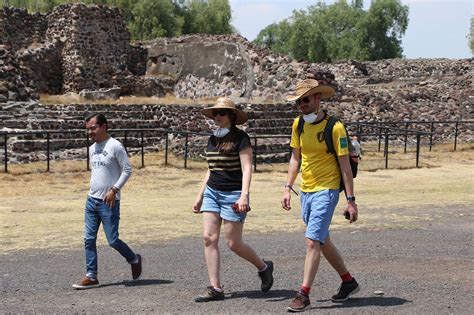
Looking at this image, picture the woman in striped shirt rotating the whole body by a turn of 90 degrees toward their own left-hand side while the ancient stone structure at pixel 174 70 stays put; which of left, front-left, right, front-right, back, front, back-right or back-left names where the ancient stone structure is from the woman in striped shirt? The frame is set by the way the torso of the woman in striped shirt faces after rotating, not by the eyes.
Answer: back-left

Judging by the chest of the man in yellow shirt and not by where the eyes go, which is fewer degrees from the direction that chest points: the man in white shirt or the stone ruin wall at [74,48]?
the man in white shirt

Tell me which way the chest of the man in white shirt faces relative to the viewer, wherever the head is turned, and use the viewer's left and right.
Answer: facing the viewer and to the left of the viewer

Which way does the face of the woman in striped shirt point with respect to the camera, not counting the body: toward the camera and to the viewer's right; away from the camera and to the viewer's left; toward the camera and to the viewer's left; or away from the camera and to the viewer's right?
toward the camera and to the viewer's left

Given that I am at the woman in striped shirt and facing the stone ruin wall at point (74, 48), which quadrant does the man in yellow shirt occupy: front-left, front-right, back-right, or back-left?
back-right

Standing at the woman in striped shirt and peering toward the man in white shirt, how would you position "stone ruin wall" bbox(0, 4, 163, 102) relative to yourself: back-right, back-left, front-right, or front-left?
front-right

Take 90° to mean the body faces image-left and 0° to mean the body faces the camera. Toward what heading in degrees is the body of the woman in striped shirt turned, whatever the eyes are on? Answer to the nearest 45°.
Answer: approximately 45°

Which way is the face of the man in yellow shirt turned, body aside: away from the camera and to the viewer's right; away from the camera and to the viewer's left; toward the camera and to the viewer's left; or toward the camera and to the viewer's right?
toward the camera and to the viewer's left

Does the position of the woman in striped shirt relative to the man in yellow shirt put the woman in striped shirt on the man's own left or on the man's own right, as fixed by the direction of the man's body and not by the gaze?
on the man's own right

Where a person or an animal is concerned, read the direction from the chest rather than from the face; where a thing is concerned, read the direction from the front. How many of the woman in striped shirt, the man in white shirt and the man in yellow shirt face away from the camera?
0

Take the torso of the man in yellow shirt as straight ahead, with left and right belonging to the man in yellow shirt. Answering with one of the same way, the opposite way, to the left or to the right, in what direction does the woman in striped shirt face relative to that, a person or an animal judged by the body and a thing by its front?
the same way

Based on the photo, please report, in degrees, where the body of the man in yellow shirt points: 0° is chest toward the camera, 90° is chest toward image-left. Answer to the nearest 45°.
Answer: approximately 45°

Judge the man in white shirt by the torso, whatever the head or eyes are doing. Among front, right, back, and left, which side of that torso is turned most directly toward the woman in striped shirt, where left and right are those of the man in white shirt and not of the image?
left

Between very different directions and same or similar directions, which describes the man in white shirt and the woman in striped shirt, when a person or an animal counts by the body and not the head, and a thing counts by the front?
same or similar directions
